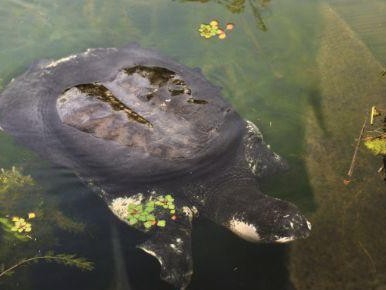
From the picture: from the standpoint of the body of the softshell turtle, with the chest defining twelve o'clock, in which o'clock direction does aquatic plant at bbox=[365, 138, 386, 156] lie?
The aquatic plant is roughly at 11 o'clock from the softshell turtle.

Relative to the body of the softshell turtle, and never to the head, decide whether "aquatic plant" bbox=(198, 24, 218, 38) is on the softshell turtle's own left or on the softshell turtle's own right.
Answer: on the softshell turtle's own left

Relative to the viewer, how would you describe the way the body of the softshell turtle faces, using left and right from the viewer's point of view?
facing the viewer and to the right of the viewer

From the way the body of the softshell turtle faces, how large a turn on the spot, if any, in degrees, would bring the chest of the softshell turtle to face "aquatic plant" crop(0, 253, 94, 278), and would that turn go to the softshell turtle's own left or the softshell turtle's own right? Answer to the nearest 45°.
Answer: approximately 90° to the softshell turtle's own right
